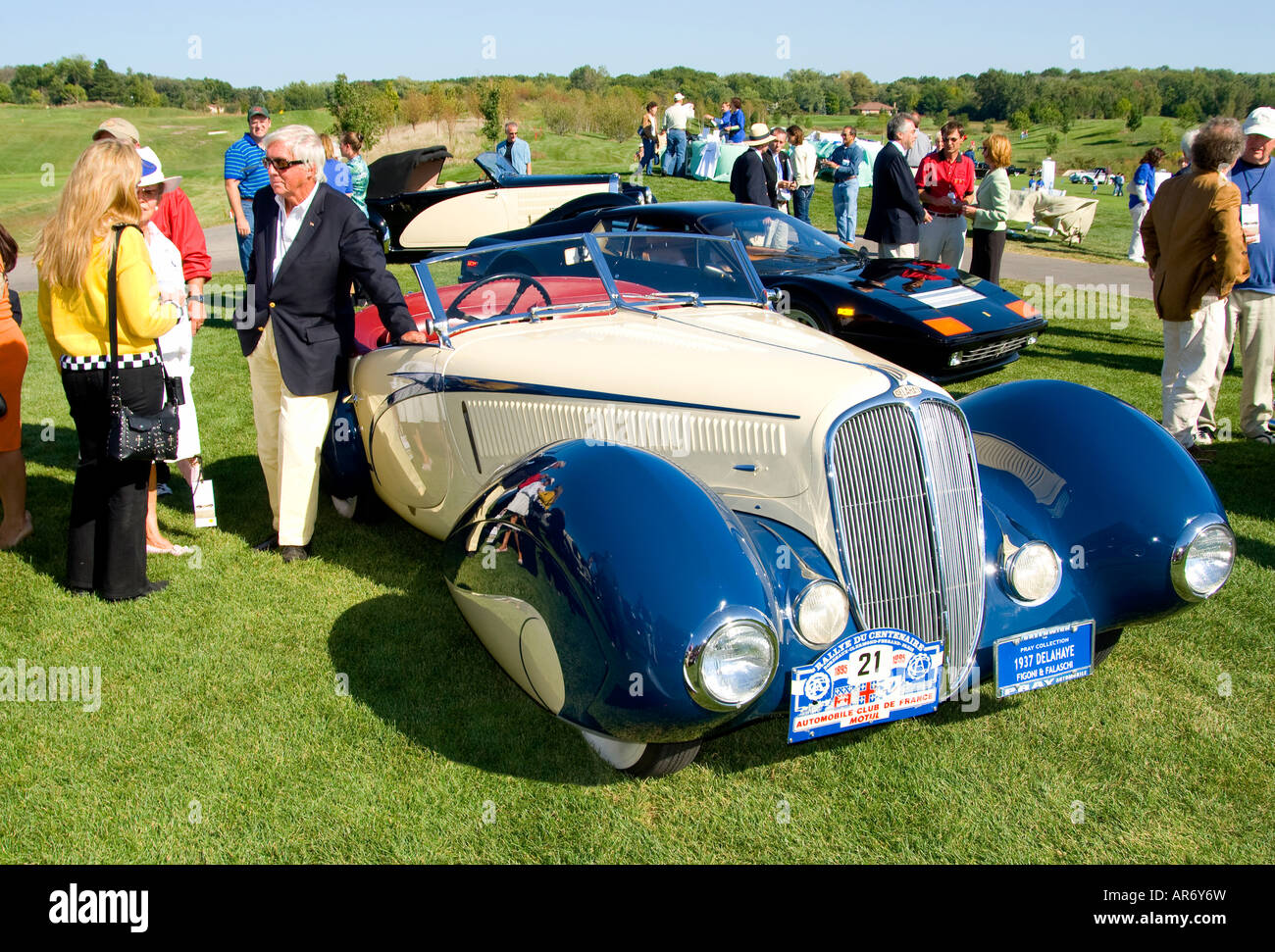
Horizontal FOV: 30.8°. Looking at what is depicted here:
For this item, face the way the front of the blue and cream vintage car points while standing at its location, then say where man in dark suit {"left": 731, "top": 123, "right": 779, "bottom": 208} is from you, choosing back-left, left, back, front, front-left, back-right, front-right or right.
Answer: back-left

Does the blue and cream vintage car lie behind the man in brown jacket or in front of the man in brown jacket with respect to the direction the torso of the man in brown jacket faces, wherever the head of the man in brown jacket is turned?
behind

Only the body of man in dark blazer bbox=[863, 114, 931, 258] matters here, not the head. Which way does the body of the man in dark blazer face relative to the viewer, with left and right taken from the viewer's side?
facing to the right of the viewer

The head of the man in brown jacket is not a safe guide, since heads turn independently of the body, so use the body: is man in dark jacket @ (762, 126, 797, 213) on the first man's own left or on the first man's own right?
on the first man's own left

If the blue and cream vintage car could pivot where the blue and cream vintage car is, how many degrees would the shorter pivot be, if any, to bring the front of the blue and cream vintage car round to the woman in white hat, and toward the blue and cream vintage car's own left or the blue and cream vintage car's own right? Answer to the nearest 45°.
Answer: approximately 180°

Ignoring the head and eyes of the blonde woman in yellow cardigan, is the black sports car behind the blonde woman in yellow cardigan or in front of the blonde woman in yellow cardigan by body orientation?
in front

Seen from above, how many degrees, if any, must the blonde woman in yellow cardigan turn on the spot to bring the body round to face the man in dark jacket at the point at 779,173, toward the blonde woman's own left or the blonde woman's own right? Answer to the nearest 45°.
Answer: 0° — they already face them

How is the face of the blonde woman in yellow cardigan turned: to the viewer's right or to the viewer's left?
to the viewer's right
